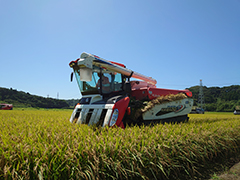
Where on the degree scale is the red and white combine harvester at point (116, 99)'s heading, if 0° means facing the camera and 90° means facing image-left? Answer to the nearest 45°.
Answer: approximately 45°
